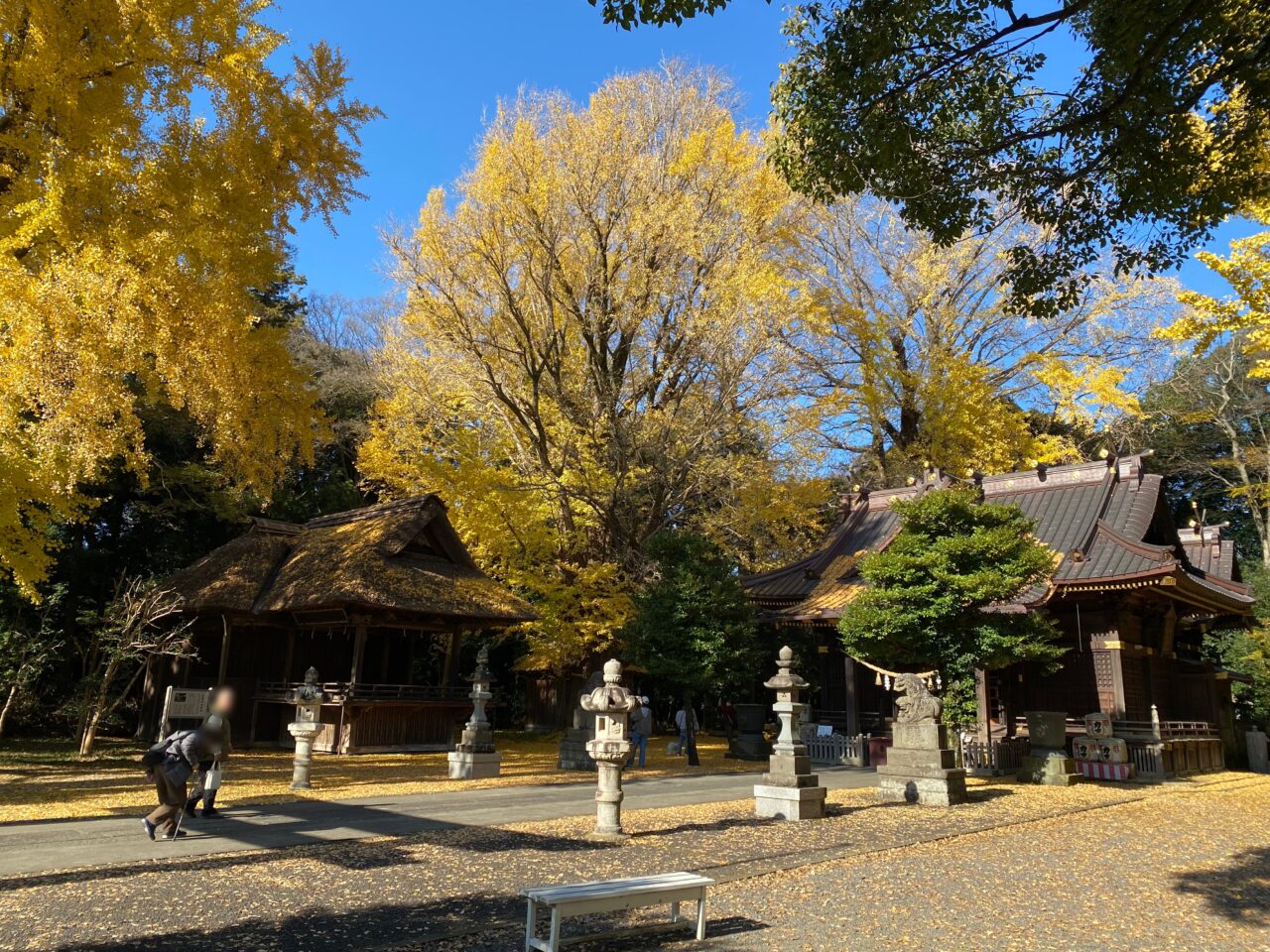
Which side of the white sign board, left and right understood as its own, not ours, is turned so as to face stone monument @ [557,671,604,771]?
left

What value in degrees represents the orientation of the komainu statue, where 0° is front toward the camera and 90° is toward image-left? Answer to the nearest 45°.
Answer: approximately 90°

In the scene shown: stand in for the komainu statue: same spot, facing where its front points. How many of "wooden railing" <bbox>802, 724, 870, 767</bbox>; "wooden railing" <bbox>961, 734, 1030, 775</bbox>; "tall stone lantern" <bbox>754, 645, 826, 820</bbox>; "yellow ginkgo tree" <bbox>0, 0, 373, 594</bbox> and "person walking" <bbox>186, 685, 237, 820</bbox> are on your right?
2

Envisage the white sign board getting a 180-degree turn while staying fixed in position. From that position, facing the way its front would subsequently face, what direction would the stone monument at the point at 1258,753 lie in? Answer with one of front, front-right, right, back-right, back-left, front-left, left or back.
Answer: right

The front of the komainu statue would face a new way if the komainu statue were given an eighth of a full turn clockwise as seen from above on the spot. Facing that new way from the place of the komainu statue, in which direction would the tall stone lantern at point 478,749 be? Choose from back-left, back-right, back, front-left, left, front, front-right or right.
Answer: front-left

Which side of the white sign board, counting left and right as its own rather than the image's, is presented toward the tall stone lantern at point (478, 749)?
left

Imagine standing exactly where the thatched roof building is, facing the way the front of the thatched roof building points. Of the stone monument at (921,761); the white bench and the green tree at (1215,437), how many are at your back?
0

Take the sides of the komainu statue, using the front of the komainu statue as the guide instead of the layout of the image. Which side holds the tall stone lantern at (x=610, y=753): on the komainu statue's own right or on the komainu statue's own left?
on the komainu statue's own left

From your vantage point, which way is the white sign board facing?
toward the camera

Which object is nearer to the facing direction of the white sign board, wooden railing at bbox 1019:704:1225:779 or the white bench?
the white bench

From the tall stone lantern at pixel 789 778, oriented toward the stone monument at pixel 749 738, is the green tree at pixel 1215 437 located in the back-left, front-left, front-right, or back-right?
front-right
